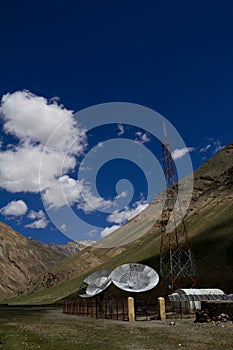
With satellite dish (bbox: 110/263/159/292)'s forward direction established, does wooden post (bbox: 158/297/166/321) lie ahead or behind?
ahead

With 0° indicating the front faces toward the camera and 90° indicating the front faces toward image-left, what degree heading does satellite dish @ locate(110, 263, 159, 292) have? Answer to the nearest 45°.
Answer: approximately 0°
